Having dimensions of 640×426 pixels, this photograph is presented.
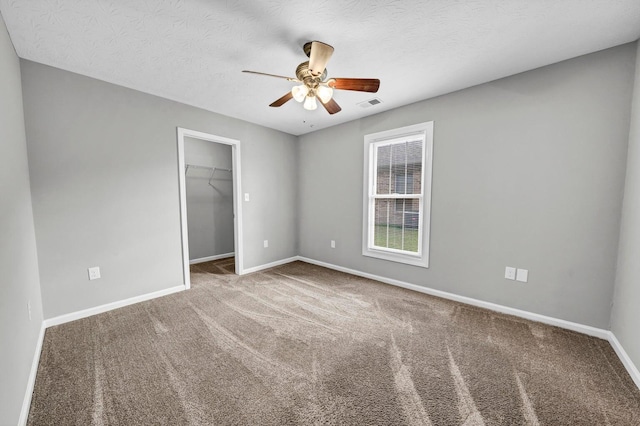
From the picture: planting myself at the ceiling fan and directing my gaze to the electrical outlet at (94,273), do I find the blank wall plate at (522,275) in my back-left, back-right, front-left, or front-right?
back-right

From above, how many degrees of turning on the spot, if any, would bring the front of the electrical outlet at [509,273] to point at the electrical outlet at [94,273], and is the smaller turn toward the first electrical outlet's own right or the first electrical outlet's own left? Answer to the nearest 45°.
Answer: approximately 45° to the first electrical outlet's own right

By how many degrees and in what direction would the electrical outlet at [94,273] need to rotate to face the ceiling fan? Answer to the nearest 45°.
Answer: approximately 45° to its left

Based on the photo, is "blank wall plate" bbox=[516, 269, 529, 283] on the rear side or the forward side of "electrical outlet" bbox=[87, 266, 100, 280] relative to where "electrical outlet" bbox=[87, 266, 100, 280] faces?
on the forward side

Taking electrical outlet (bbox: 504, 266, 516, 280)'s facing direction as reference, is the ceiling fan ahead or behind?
ahead

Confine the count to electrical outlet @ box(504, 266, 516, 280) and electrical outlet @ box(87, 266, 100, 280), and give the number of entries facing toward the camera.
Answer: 2

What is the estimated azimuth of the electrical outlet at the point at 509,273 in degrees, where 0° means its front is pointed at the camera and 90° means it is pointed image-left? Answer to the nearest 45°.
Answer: approximately 0°

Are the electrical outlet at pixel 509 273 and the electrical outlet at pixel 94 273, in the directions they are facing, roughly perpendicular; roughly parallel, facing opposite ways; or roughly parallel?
roughly perpendicular

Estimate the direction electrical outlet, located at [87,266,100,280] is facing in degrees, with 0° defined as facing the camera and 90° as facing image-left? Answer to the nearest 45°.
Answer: approximately 0°
